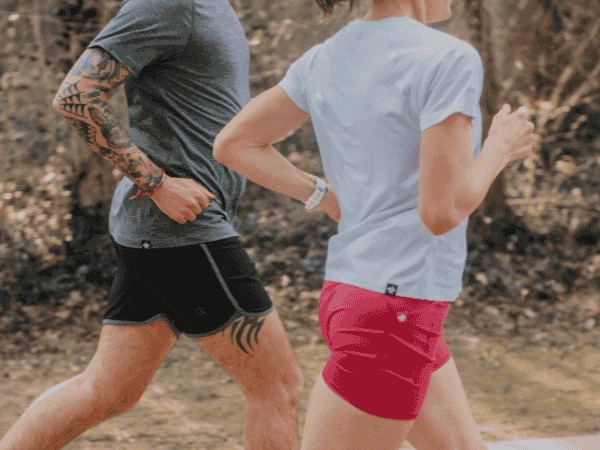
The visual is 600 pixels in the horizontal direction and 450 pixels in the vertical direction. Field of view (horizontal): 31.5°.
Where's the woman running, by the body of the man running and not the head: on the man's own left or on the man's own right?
on the man's own right

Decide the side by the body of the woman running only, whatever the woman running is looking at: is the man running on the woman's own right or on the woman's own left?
on the woman's own left

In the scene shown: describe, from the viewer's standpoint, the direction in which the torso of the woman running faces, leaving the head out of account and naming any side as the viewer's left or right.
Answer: facing away from the viewer and to the right of the viewer

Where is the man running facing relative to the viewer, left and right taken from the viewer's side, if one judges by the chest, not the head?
facing to the right of the viewer

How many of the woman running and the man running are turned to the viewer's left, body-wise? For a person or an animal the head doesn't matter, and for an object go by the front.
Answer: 0
